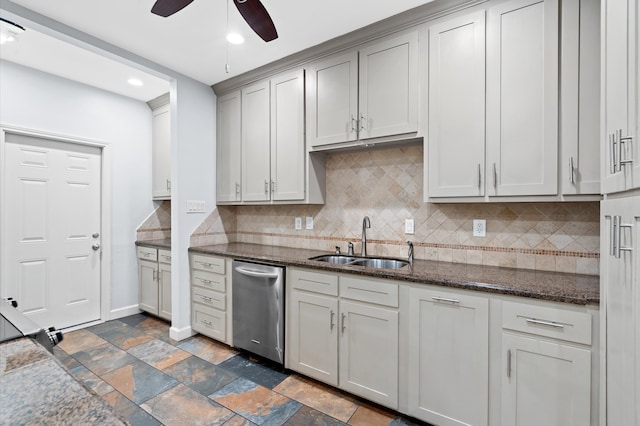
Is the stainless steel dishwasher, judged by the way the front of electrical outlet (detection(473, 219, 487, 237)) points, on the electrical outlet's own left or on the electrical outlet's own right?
on the electrical outlet's own right

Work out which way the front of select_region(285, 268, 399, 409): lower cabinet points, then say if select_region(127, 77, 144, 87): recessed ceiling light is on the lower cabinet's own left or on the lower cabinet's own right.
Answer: on the lower cabinet's own right

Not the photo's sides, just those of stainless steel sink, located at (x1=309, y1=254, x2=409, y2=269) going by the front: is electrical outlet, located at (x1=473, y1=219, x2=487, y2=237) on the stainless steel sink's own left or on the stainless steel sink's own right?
on the stainless steel sink's own left

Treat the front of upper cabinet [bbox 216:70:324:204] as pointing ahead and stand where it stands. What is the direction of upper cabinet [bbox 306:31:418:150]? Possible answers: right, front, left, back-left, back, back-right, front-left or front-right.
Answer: left

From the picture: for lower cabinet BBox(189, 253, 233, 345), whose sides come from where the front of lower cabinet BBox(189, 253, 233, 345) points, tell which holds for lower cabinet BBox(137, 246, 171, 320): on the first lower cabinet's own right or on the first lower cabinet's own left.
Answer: on the first lower cabinet's own right

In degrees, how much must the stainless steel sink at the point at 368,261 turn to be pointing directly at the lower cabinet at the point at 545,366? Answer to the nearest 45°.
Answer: approximately 90° to its left
